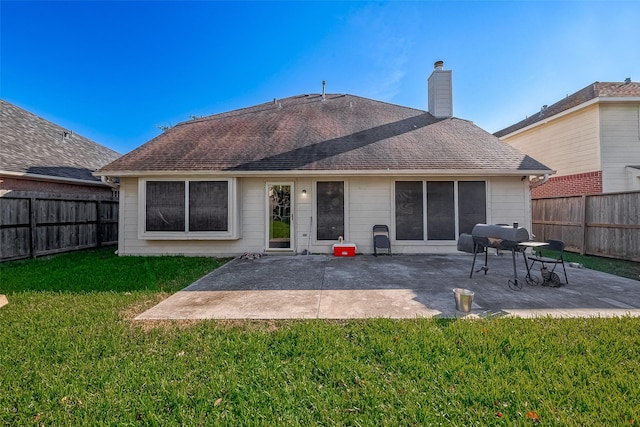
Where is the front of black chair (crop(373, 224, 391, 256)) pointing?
toward the camera

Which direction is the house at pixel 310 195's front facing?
away from the camera

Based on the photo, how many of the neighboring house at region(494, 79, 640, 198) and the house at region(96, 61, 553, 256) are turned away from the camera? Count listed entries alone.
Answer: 2

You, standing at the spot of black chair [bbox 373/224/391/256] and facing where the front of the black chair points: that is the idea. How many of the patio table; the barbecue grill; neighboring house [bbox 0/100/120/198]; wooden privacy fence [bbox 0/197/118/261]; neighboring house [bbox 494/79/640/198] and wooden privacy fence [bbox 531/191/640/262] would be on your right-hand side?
2

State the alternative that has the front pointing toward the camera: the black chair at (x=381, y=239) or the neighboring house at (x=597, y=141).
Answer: the black chair

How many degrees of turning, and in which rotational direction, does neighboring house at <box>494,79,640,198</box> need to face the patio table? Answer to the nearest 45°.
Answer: approximately 180°

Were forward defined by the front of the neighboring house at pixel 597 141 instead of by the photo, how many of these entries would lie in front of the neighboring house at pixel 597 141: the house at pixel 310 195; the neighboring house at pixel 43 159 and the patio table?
0

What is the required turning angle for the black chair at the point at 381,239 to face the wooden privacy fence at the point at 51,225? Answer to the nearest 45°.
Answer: approximately 90° to its right

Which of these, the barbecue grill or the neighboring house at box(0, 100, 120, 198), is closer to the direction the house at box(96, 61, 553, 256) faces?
the neighboring house

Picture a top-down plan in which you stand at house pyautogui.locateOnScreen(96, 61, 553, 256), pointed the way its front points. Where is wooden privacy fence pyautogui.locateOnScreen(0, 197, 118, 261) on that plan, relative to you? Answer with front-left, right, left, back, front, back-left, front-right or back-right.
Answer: left

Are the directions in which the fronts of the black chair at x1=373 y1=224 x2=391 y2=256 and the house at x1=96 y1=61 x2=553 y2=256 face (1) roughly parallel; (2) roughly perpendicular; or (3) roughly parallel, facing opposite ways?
roughly parallel, facing opposite ways

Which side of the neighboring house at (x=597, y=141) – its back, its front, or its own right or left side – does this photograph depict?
back

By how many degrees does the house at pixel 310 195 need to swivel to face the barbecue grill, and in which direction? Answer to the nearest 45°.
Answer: approximately 135° to its right

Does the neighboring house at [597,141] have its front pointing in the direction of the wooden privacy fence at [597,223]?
no

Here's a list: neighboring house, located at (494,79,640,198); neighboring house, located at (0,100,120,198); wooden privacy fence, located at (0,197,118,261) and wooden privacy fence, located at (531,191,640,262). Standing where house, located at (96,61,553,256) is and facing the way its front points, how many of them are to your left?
2

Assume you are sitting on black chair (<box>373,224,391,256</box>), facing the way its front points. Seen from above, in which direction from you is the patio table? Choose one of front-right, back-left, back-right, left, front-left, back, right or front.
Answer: front-left

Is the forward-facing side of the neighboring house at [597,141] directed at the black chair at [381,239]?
no

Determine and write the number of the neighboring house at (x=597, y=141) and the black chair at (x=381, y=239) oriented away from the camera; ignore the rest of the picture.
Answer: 1

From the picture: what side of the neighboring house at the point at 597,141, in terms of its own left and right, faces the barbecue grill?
back
